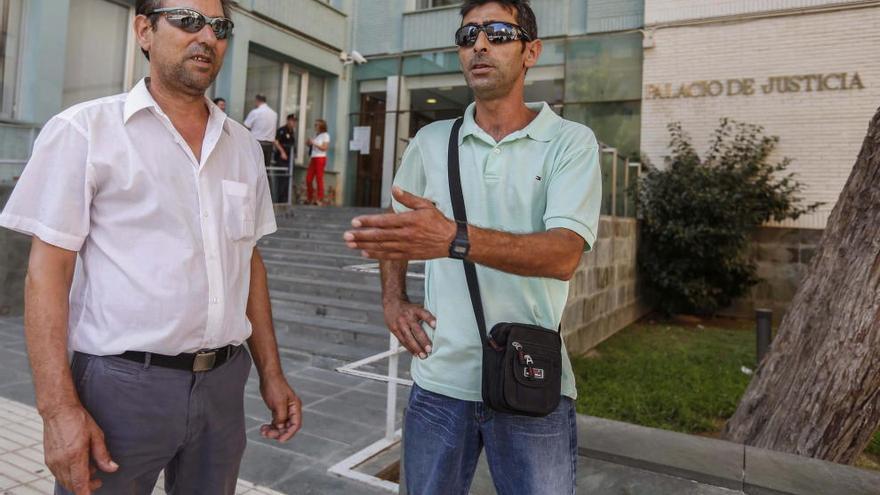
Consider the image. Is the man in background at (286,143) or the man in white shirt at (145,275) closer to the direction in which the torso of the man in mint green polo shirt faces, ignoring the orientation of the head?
the man in white shirt

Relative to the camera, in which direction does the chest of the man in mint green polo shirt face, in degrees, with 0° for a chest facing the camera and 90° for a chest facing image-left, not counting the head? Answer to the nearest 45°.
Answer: approximately 0°

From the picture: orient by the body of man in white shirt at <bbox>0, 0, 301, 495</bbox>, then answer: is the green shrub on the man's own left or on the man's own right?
on the man's own left

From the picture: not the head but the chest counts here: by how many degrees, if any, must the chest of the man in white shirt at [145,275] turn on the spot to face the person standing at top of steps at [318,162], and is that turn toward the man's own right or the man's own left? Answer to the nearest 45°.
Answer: approximately 135° to the man's own left

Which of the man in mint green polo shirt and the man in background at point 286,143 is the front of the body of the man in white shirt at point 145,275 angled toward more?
the man in mint green polo shirt

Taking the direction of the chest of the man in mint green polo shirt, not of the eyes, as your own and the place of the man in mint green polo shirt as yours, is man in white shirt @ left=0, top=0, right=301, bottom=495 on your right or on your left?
on your right

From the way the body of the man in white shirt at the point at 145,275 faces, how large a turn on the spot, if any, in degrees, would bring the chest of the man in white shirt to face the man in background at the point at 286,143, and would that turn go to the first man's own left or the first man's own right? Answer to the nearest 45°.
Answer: approximately 135° to the first man's own left

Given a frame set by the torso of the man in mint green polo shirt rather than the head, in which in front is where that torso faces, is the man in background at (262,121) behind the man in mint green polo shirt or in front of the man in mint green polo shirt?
behind

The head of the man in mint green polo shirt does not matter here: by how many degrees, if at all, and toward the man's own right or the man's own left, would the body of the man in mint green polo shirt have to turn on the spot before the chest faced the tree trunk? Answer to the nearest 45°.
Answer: approximately 135° to the man's own left

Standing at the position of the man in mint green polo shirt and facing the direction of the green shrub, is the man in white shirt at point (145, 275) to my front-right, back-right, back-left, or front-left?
back-left

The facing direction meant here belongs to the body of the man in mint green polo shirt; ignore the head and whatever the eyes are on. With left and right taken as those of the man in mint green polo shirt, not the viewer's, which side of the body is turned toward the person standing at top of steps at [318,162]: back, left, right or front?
back

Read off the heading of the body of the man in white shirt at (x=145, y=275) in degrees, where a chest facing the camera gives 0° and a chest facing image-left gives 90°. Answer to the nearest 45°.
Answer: approximately 315°

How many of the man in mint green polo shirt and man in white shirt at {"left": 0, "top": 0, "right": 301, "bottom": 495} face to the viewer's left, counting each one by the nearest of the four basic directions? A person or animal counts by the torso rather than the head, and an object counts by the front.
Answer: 0
